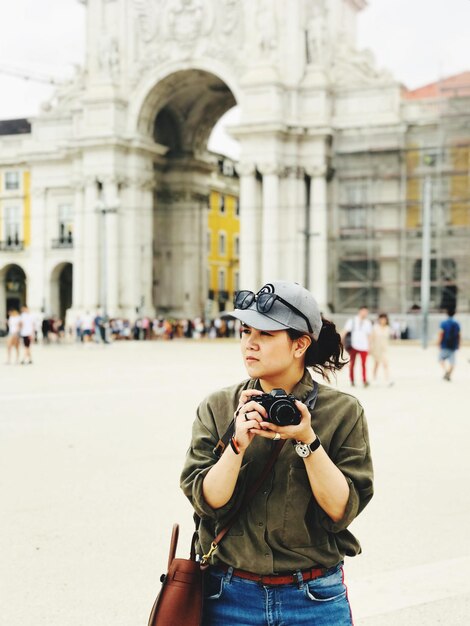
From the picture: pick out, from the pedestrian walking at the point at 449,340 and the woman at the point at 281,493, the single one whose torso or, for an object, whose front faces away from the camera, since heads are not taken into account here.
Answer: the pedestrian walking

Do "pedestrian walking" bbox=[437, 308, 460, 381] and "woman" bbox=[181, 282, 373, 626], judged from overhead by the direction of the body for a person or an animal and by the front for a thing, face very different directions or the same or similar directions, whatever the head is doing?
very different directions

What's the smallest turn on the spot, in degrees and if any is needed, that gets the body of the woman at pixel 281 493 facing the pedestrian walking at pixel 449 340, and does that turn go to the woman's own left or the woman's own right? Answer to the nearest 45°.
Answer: approximately 180°

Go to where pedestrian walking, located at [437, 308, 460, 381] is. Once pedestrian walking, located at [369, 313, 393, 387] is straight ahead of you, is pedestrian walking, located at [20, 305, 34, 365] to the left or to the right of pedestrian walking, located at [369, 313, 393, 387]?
right

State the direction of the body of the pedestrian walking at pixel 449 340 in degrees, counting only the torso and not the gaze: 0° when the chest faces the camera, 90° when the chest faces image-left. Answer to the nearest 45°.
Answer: approximately 180°

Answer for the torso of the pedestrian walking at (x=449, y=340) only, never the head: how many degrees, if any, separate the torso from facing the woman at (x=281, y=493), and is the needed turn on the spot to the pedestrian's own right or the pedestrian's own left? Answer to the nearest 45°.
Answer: approximately 180°

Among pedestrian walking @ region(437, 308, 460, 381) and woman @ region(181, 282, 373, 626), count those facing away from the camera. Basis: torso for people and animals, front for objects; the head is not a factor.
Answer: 1

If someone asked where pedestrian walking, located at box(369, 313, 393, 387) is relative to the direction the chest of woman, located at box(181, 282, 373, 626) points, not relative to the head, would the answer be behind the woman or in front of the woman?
behind
